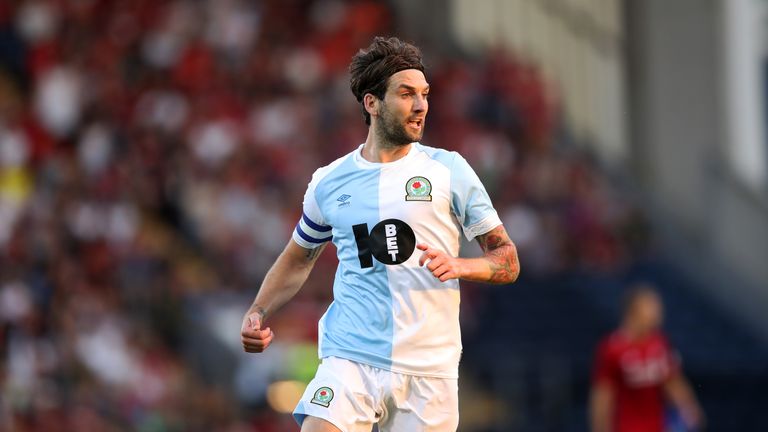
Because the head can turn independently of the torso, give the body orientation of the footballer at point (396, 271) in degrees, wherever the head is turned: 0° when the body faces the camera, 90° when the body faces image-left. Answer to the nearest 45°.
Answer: approximately 0°
